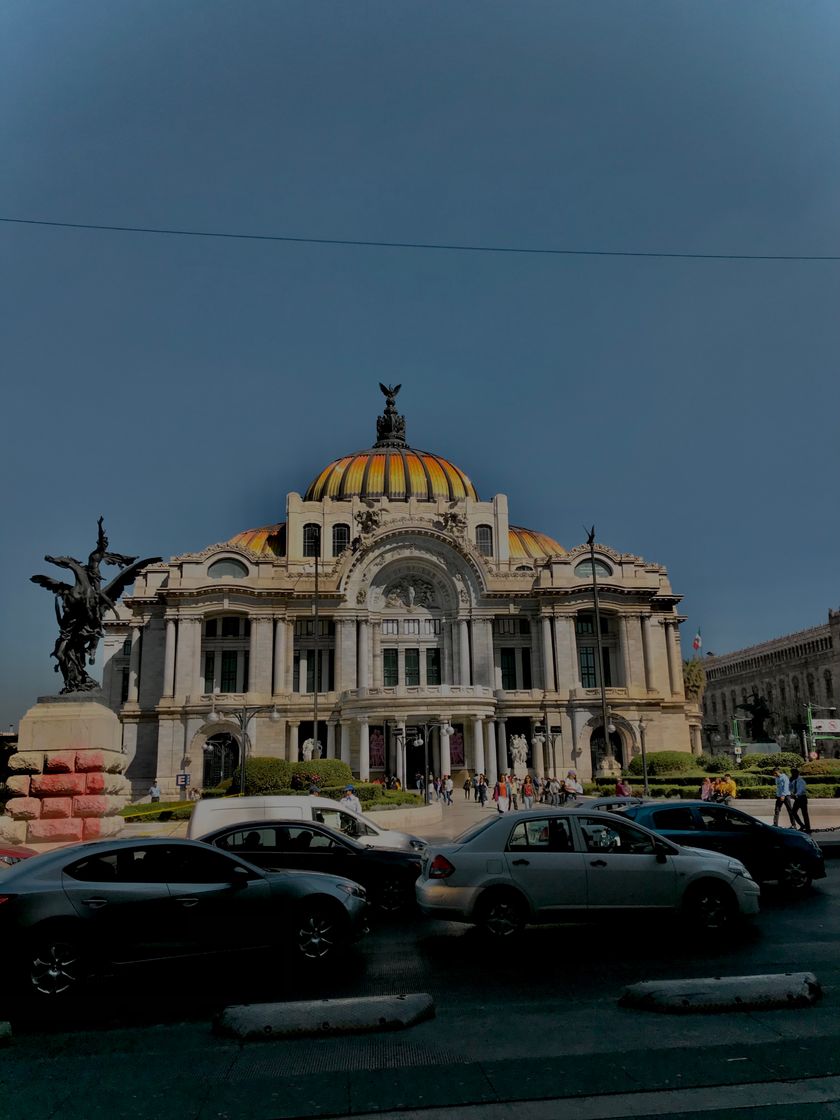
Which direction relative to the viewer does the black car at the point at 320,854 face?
to the viewer's right

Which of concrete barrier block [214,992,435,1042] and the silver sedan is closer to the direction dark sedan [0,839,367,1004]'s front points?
the silver sedan

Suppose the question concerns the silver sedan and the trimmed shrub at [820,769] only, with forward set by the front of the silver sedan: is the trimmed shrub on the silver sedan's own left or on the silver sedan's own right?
on the silver sedan's own left

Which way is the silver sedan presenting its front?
to the viewer's right

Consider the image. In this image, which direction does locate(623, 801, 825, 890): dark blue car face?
to the viewer's right

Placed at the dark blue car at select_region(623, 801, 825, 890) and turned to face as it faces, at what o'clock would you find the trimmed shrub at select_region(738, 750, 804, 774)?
The trimmed shrub is roughly at 9 o'clock from the dark blue car.

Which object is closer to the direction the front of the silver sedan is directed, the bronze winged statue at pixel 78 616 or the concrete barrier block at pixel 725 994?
the concrete barrier block

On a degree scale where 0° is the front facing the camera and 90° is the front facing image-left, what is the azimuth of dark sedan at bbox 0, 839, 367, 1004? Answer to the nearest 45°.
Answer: approximately 270°

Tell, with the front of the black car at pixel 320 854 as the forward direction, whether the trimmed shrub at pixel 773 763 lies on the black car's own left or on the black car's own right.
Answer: on the black car's own left

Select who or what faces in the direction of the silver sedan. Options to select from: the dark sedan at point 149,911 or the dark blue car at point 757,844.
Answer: the dark sedan

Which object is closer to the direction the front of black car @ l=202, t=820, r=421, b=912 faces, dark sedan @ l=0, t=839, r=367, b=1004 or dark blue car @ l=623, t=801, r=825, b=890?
the dark blue car

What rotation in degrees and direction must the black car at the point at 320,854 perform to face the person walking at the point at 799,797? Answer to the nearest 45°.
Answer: approximately 45° to its left

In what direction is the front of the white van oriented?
to the viewer's right

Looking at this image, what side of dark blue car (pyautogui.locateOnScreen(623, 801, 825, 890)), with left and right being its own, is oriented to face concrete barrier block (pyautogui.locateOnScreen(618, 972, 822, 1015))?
right
